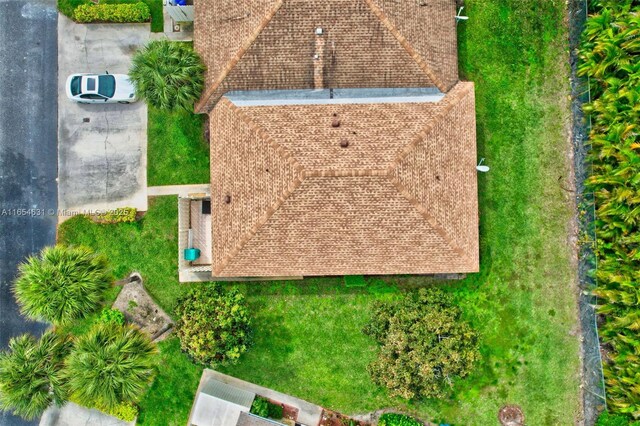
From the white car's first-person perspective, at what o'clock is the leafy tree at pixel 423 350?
The leafy tree is roughly at 1 o'clock from the white car.

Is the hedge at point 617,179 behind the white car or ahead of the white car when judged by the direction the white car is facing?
ahead

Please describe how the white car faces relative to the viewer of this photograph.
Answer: facing to the right of the viewer
